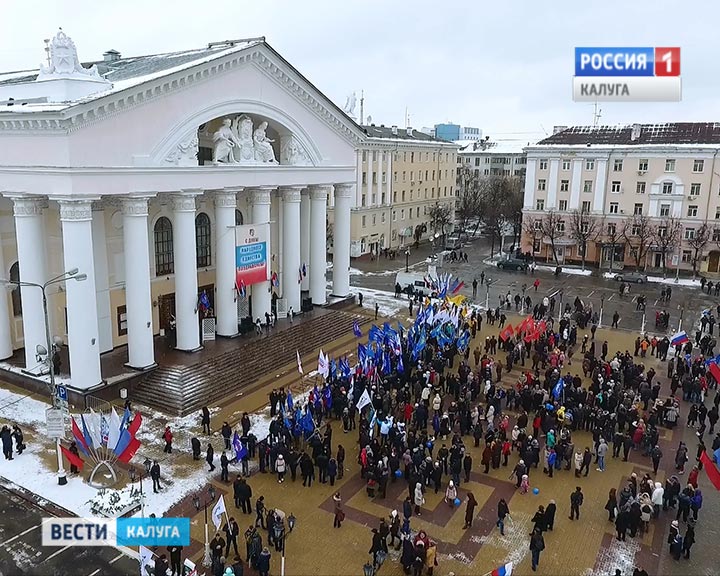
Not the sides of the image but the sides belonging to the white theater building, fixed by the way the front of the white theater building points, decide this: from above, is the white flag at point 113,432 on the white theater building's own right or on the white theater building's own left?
on the white theater building's own right

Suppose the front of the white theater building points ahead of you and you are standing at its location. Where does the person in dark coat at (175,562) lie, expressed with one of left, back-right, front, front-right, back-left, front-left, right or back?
front-right

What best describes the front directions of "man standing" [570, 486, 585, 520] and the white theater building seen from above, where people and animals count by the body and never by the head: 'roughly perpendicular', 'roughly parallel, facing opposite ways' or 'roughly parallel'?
roughly perpendicular

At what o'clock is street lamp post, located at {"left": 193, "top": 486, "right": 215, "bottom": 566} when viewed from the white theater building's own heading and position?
The street lamp post is roughly at 1 o'clock from the white theater building.

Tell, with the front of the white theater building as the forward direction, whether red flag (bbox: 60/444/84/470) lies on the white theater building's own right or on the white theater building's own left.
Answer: on the white theater building's own right

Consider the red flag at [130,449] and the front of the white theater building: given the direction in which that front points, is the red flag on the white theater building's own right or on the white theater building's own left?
on the white theater building's own right
